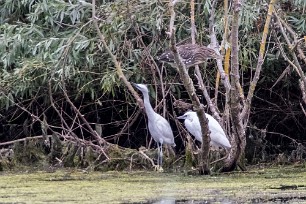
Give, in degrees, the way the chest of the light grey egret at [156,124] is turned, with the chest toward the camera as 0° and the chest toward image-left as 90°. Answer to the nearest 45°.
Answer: approximately 90°
